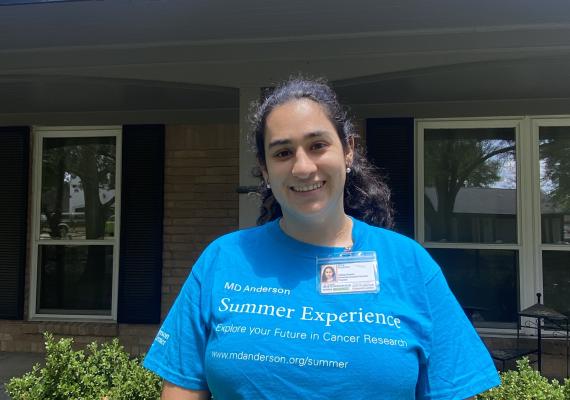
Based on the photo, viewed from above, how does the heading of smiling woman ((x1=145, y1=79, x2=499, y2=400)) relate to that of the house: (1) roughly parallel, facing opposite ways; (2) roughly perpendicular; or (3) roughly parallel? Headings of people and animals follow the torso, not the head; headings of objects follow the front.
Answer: roughly parallel

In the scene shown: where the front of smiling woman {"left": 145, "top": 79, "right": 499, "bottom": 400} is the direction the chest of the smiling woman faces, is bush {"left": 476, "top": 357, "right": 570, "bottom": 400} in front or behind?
behind

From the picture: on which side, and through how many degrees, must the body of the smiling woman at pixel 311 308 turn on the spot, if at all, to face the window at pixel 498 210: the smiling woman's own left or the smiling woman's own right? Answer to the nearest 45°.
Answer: approximately 135° to the smiling woman's own left

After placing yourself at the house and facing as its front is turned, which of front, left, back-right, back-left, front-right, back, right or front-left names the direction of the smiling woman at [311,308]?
front

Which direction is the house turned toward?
toward the camera

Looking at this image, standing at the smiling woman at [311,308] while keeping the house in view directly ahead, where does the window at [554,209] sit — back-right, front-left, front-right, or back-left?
front-right

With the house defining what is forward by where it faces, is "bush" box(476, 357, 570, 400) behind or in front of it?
in front

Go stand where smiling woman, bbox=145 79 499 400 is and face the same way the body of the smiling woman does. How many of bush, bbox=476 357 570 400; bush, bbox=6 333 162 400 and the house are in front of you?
0

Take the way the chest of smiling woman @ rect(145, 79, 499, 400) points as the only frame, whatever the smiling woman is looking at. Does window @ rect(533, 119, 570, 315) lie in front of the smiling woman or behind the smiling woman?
behind

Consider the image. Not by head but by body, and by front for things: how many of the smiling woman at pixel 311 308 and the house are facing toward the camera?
2

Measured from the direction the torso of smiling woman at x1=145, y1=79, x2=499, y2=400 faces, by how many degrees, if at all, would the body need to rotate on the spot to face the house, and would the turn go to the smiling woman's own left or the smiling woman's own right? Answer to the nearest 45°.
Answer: approximately 180°

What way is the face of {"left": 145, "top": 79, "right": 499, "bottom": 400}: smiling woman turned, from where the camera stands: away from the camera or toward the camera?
toward the camera

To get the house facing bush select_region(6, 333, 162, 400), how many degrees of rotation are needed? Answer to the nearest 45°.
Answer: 0° — it already faces it

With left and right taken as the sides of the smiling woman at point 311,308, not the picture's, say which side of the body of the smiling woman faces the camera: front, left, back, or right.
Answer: front
